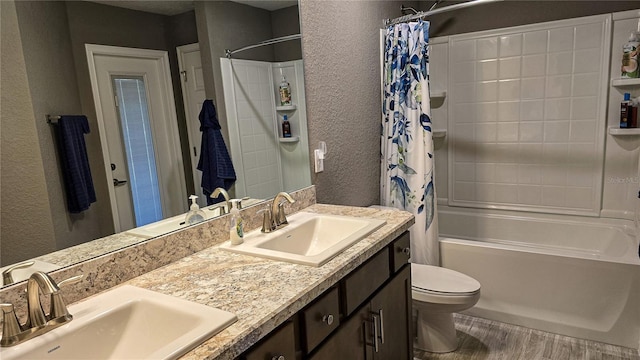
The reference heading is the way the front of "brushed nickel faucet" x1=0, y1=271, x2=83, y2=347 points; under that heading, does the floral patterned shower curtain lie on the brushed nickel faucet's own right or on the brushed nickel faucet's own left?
on the brushed nickel faucet's own left

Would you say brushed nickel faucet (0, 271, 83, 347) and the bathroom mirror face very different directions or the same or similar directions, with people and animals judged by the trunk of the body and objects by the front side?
same or similar directions

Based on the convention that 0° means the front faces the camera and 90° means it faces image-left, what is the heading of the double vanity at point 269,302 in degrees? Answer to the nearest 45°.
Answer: approximately 315°

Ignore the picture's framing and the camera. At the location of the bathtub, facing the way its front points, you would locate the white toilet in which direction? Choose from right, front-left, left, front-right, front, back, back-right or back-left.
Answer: front

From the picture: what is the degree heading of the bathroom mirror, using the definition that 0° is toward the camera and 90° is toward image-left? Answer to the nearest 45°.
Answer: approximately 315°

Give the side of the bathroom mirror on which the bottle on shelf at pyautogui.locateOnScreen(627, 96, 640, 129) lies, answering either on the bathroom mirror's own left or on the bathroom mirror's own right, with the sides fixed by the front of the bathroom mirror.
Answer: on the bathroom mirror's own left

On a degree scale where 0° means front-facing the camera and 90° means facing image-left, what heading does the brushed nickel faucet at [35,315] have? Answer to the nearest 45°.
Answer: approximately 315°

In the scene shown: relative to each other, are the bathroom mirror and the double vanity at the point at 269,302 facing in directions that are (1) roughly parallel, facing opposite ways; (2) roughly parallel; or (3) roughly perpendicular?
roughly parallel

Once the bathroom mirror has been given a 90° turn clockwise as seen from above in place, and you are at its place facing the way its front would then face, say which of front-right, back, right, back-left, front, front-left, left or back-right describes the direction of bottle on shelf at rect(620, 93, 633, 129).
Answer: back-left

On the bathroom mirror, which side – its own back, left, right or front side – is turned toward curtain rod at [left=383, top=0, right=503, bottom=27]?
left

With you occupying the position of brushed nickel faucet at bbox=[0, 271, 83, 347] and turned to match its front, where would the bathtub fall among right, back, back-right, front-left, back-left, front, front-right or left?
front-left

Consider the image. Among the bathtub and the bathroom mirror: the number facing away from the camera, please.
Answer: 0
